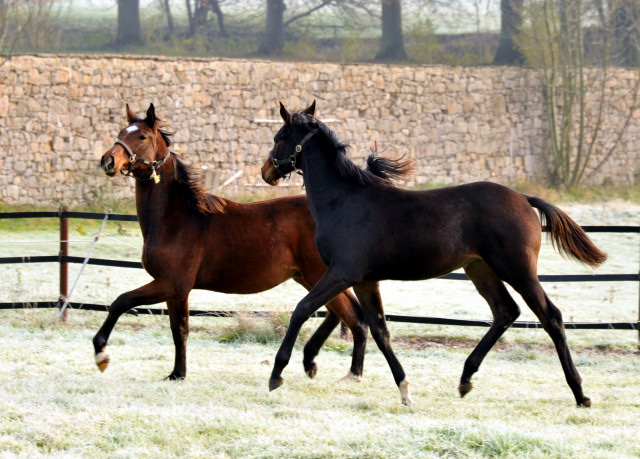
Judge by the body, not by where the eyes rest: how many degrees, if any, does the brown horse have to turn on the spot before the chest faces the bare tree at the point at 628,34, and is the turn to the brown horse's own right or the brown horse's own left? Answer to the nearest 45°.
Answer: approximately 135° to the brown horse's own right

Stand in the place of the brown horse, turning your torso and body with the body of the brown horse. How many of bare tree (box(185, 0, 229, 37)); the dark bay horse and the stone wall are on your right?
2

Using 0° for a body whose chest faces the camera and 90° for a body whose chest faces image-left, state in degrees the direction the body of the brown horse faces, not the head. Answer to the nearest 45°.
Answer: approximately 90°

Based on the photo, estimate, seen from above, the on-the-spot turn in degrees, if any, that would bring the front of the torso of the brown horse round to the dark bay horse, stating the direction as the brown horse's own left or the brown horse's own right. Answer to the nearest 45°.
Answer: approximately 135° to the brown horse's own left

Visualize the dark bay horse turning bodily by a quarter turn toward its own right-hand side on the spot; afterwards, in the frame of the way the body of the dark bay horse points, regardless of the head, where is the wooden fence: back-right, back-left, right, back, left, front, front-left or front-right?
front

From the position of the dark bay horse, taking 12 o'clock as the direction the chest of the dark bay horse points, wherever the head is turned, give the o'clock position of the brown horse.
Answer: The brown horse is roughly at 1 o'clock from the dark bay horse.

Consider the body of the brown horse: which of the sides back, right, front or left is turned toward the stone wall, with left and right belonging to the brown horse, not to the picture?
right

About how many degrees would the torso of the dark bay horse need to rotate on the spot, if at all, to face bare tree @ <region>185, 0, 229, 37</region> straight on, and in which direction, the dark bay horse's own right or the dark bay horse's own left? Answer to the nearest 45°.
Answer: approximately 90° to the dark bay horse's own right

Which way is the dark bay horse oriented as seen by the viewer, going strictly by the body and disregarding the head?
to the viewer's left

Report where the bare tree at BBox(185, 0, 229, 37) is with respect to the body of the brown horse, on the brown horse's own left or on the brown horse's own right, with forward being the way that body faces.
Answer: on the brown horse's own right

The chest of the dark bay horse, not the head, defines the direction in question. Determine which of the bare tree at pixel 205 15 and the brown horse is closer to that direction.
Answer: the brown horse
